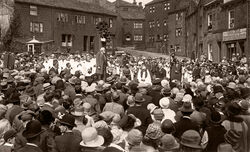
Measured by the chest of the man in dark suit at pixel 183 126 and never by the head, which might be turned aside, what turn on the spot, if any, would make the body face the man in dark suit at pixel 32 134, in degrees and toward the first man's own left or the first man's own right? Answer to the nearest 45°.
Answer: approximately 135° to the first man's own left

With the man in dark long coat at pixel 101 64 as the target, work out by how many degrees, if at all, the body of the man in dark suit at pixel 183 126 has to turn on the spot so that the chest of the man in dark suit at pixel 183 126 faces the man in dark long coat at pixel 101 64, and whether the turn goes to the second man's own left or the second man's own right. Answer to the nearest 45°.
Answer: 0° — they already face them

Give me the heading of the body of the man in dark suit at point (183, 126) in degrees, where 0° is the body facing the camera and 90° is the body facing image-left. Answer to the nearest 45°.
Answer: approximately 180°

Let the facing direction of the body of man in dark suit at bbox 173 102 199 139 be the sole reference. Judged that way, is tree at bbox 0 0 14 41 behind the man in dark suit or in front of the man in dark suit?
in front

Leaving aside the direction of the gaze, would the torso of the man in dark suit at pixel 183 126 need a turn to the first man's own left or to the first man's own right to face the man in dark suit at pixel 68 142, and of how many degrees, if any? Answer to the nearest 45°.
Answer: approximately 135° to the first man's own left

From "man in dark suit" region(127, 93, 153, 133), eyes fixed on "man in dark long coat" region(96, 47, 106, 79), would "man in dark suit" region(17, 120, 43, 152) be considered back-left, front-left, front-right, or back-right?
back-left
